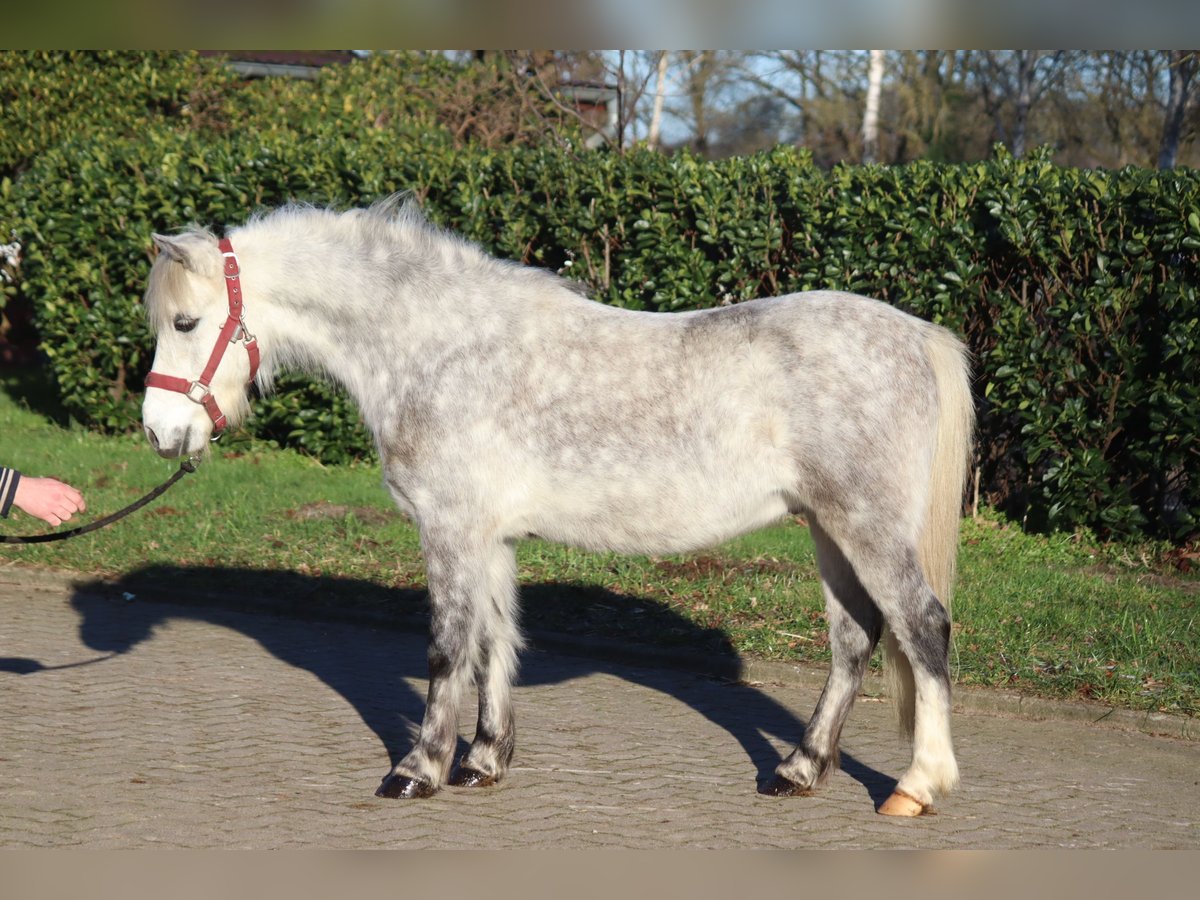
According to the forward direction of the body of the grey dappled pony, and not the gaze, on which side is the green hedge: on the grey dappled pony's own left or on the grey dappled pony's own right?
on the grey dappled pony's own right

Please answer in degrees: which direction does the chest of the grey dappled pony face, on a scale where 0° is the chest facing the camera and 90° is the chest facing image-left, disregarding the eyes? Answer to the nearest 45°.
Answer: approximately 90°

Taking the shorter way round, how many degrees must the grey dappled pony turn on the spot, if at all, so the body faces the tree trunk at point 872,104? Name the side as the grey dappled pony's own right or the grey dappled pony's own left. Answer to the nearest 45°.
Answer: approximately 90° to the grey dappled pony's own right
